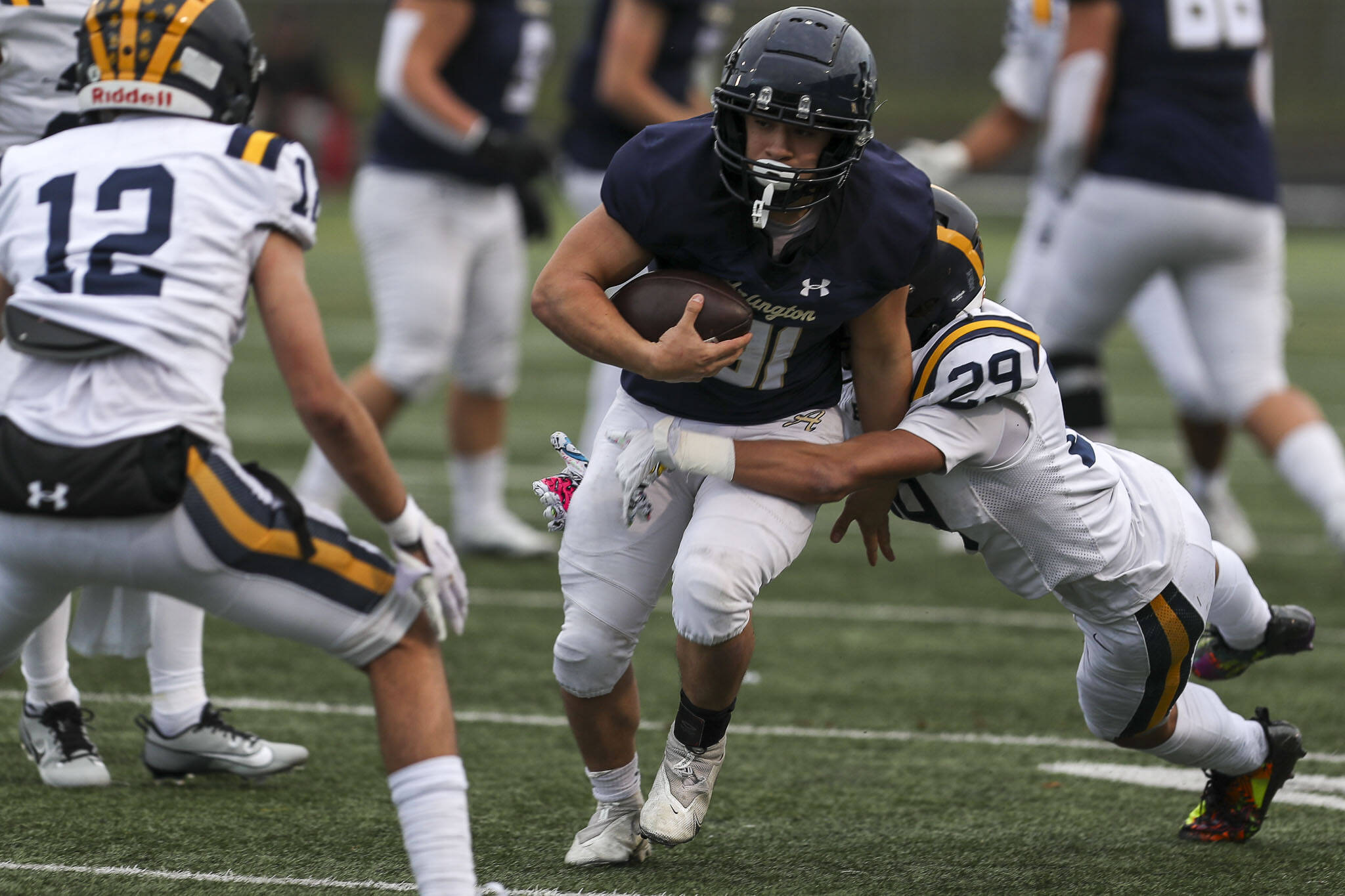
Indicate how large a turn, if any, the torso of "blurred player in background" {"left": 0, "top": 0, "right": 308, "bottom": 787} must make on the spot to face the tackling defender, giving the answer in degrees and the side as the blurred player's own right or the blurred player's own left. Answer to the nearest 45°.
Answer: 0° — they already face them

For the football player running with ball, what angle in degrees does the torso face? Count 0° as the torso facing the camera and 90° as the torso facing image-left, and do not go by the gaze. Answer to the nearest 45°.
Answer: approximately 0°

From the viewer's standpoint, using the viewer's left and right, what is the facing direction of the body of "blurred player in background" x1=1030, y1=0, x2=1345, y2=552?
facing away from the viewer and to the left of the viewer

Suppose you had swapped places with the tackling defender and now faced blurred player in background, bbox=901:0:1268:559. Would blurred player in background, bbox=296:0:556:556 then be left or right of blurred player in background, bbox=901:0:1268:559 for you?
left

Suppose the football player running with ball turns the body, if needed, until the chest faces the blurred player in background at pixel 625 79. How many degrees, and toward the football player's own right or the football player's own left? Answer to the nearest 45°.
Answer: approximately 180°

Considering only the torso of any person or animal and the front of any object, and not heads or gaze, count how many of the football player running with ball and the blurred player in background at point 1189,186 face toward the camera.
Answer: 1

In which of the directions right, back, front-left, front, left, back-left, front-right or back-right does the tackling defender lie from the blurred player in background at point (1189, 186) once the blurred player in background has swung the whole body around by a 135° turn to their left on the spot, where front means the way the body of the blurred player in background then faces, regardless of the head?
front
